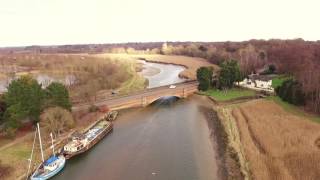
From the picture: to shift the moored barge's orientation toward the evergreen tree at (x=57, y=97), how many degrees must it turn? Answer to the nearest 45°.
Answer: approximately 90° to its left

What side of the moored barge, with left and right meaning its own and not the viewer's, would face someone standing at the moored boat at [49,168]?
back

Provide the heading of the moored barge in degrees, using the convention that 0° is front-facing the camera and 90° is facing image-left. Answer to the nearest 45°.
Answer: approximately 225°

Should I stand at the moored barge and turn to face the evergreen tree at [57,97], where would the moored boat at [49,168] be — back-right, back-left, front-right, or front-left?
back-left

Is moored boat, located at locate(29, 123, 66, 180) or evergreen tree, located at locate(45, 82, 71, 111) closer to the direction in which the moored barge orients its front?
the evergreen tree

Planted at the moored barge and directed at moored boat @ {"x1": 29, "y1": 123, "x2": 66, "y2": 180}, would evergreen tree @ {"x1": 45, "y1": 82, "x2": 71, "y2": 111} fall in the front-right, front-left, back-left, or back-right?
back-right
